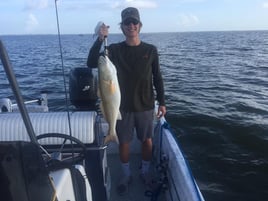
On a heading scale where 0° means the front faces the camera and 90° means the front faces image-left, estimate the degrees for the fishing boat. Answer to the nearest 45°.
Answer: approximately 0°

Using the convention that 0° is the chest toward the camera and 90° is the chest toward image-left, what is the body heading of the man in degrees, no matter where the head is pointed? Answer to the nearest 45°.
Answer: approximately 0°

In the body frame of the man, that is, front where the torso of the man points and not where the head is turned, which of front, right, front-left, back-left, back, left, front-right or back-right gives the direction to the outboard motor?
back-right
